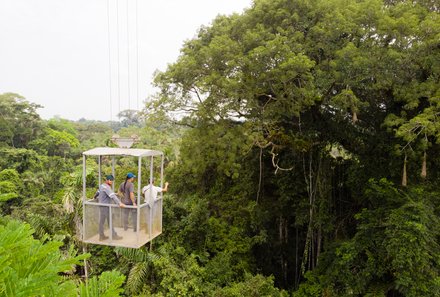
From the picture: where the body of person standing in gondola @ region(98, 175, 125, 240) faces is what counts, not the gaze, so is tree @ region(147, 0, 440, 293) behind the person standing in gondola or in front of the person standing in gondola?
in front

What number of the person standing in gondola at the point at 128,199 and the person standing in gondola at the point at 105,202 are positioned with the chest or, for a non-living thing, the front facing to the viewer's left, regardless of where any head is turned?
0

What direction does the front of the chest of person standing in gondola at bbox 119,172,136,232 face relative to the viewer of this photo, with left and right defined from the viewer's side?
facing away from the viewer and to the right of the viewer

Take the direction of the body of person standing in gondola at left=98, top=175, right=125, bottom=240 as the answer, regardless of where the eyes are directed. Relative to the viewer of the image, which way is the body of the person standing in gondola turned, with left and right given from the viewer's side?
facing to the right of the viewer

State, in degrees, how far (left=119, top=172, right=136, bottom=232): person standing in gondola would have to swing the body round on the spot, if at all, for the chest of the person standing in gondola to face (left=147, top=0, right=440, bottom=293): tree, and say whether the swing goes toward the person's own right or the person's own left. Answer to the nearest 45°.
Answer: approximately 45° to the person's own right

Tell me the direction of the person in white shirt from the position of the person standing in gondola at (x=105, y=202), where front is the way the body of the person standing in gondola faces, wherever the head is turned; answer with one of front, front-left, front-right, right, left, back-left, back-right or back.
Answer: front
